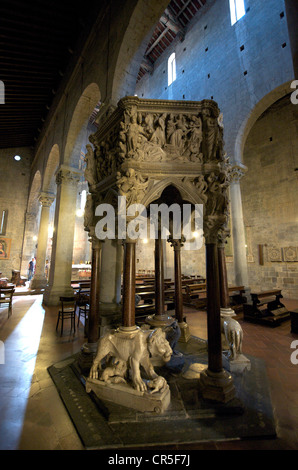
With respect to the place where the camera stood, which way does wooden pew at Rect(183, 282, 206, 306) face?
facing away from the viewer and to the left of the viewer

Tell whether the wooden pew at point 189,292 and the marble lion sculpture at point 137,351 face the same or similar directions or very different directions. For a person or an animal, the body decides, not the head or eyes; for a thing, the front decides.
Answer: very different directions

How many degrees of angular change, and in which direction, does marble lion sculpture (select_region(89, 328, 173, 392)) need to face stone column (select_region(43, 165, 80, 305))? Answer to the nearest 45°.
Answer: approximately 180°

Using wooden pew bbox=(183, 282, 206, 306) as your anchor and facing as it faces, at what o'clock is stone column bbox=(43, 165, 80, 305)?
The stone column is roughly at 10 o'clock from the wooden pew.

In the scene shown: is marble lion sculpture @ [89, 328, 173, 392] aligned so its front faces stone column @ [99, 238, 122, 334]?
no

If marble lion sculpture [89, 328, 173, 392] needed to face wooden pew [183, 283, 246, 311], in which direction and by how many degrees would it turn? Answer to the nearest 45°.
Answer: approximately 90° to its left

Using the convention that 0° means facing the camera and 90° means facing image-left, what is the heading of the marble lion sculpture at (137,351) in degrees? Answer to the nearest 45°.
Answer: approximately 315°

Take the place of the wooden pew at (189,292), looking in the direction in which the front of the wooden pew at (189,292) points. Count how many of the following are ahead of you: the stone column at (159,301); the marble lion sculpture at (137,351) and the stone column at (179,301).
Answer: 0

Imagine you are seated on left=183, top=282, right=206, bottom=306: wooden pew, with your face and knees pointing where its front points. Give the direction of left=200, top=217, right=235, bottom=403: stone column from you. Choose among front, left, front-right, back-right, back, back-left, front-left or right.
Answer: back-left

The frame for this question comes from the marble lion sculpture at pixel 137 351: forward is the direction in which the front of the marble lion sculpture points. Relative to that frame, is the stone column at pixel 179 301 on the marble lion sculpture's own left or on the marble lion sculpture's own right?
on the marble lion sculpture's own left

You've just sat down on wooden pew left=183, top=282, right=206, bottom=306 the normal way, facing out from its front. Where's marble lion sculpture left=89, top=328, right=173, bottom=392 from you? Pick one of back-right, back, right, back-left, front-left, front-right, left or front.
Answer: back-left

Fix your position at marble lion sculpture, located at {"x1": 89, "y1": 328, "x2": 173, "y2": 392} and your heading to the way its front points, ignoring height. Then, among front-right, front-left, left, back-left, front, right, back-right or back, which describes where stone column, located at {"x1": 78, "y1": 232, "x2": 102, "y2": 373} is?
back

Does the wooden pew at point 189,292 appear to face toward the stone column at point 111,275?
no
